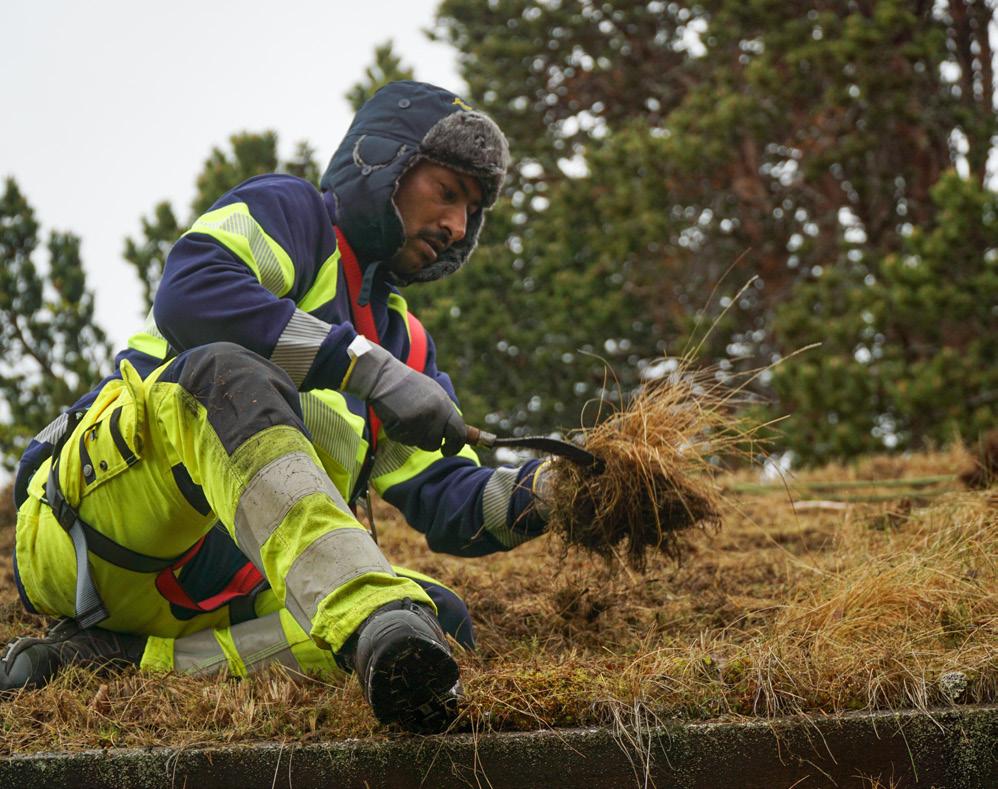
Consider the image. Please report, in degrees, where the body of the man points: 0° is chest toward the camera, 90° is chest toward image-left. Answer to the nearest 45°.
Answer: approximately 315°

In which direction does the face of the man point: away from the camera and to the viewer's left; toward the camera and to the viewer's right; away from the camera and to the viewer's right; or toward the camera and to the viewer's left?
toward the camera and to the viewer's right

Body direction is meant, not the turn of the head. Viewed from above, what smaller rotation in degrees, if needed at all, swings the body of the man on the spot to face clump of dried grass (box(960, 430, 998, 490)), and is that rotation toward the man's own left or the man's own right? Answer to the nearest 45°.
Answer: approximately 90° to the man's own left

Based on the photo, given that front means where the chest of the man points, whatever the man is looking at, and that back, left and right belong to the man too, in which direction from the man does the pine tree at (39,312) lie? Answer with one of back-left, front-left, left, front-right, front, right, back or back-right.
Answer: back-left
